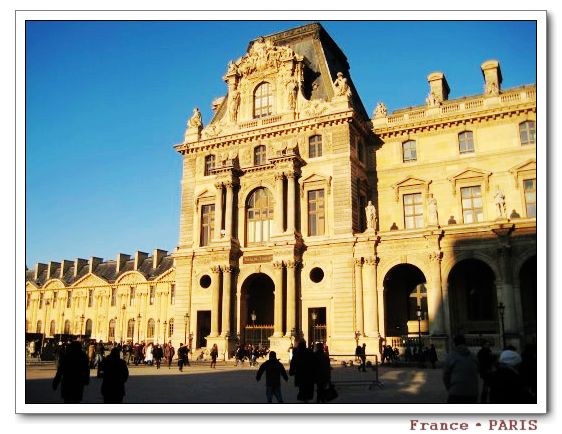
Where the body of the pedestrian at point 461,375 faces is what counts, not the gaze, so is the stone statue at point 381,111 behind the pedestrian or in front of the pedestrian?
in front

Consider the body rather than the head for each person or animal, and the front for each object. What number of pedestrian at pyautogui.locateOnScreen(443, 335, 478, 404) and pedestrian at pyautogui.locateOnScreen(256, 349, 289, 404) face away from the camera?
2

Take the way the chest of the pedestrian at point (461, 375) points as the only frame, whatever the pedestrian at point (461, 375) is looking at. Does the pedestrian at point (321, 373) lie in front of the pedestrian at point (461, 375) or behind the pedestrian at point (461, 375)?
in front

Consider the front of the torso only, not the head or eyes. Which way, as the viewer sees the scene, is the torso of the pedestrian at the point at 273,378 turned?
away from the camera

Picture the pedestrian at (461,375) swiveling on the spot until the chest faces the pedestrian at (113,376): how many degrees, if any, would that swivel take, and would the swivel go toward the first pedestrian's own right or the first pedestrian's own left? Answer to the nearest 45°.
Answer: approximately 90° to the first pedestrian's own left

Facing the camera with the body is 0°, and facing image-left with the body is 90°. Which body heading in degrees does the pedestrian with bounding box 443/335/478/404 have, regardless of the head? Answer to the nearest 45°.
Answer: approximately 180°

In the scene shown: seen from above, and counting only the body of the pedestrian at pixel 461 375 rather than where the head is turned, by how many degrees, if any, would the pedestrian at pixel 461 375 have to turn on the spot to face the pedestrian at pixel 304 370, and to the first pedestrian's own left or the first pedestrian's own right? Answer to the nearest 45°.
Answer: approximately 45° to the first pedestrian's own left

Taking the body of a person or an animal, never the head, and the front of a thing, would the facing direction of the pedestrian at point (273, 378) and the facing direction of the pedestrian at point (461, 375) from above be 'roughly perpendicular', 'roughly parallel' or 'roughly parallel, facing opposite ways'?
roughly parallel

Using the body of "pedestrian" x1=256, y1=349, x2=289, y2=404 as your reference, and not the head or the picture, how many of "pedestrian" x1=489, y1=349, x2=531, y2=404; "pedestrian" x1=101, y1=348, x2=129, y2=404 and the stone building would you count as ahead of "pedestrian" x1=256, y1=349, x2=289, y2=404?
1

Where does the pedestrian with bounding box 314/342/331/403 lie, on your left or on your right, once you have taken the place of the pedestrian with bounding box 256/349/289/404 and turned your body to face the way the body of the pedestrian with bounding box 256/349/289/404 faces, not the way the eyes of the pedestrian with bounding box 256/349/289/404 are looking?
on your right

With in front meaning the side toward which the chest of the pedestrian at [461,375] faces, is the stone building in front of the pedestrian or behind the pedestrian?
in front
